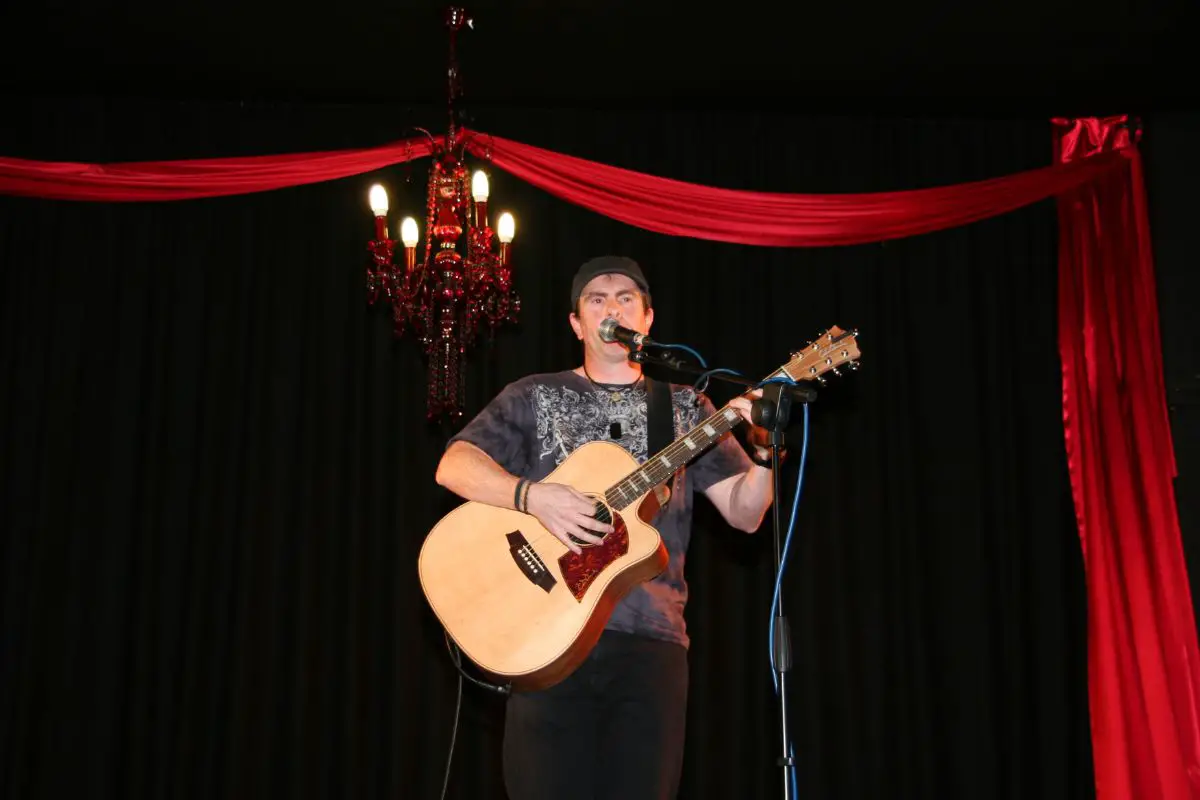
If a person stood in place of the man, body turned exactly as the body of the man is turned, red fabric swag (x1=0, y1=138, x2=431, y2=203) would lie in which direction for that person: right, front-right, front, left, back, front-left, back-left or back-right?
back-right

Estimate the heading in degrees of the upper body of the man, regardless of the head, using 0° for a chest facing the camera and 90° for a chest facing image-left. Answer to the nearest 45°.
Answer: approximately 0°

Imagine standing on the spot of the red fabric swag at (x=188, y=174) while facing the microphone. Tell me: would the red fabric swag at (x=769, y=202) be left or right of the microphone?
left

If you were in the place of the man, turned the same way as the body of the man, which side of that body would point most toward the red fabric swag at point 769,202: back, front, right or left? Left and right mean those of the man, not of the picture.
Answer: back

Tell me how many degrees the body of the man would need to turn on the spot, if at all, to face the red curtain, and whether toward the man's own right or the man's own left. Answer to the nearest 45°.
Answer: approximately 135° to the man's own left

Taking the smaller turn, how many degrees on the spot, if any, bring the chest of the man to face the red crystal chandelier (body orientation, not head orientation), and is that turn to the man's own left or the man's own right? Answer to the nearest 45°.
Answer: approximately 135° to the man's own right
